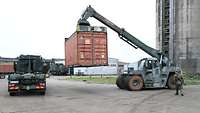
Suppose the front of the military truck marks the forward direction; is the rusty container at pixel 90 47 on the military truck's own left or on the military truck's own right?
on the military truck's own right

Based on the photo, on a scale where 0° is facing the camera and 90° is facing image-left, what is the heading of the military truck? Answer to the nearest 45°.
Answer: approximately 180°

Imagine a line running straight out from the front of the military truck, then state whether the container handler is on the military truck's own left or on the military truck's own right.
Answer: on the military truck's own right
